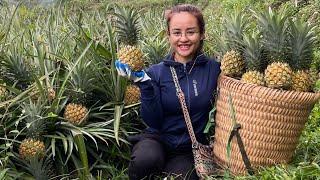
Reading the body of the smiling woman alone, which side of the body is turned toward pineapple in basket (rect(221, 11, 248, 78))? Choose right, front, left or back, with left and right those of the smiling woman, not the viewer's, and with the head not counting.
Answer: left

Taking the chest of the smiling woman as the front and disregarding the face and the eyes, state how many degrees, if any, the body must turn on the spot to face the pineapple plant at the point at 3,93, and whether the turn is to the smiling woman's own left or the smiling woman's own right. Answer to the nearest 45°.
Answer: approximately 90° to the smiling woman's own right

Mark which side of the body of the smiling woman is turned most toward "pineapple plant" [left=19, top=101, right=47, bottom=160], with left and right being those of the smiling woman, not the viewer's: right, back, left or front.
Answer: right

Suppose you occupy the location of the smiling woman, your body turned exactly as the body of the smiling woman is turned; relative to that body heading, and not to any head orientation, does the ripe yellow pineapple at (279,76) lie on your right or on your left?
on your left

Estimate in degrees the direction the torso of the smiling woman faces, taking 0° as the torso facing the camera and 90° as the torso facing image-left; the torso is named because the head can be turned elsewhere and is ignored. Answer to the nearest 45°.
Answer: approximately 0°

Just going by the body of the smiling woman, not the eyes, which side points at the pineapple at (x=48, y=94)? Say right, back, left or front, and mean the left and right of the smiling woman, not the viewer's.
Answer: right
